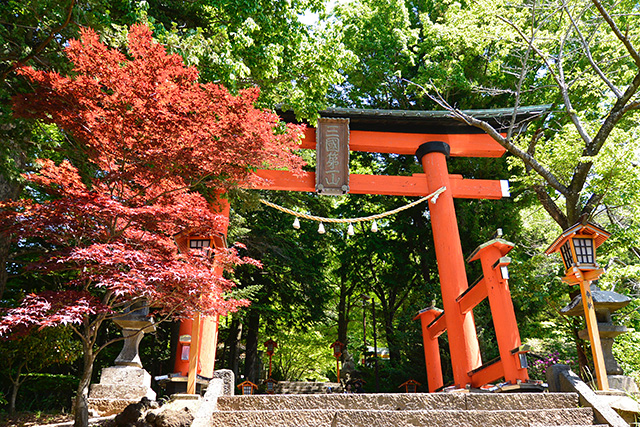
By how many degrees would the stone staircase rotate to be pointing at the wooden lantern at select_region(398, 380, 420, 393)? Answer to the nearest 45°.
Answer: approximately 180°

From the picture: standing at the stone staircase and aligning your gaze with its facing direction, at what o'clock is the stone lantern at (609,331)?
The stone lantern is roughly at 8 o'clock from the stone staircase.

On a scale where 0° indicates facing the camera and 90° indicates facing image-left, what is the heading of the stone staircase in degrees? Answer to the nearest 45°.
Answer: approximately 0°

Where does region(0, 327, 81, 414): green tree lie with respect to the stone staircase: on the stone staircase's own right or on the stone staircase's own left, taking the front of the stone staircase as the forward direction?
on the stone staircase's own right

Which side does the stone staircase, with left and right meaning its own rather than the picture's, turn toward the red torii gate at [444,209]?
back

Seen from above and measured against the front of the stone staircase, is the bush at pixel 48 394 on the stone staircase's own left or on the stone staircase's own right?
on the stone staircase's own right
